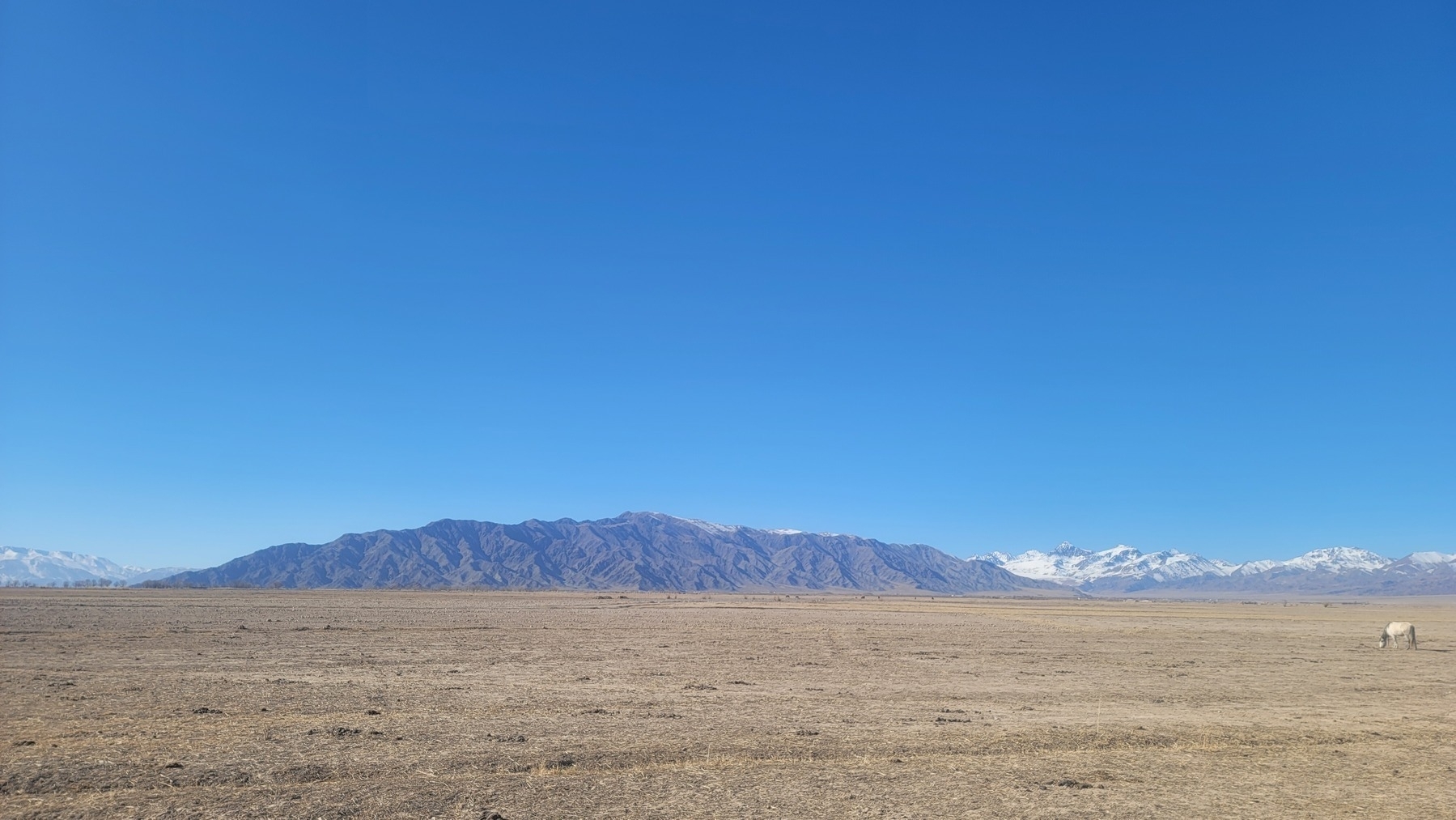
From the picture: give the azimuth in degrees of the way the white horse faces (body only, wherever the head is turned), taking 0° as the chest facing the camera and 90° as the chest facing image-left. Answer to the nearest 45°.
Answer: approximately 90°
